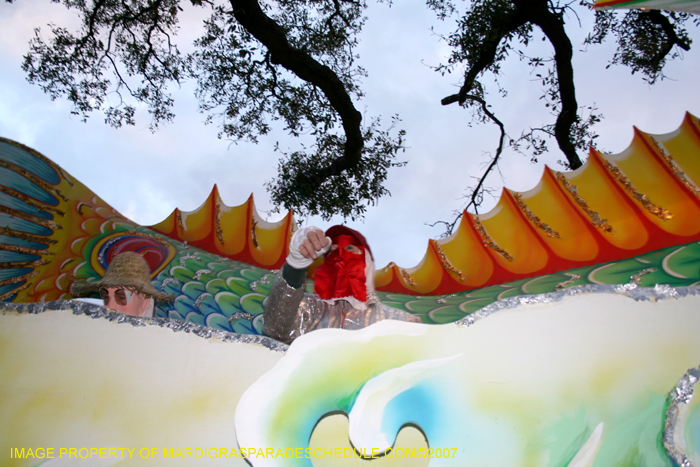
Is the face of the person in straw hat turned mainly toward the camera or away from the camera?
toward the camera

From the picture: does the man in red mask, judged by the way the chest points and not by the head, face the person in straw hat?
no

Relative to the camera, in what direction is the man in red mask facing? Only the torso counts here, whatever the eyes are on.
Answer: toward the camera
